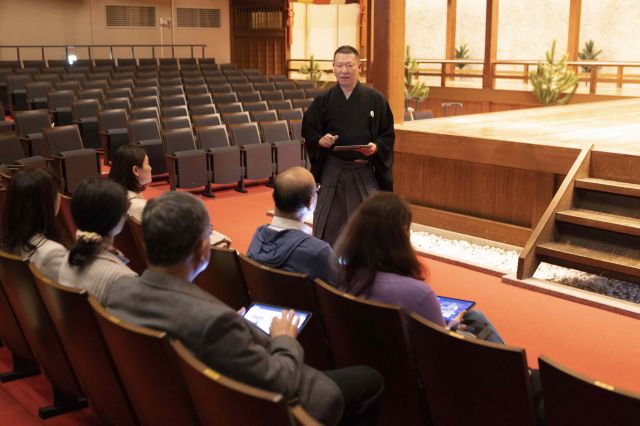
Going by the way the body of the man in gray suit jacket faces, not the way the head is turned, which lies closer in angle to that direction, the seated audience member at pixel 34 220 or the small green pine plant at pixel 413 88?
the small green pine plant

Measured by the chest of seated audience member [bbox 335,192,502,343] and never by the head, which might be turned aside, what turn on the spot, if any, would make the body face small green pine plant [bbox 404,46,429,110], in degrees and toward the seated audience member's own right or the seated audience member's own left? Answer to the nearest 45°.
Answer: approximately 45° to the seated audience member's own left

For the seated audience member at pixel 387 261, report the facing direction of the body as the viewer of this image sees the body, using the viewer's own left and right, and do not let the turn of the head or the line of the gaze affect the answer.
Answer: facing away from the viewer and to the right of the viewer

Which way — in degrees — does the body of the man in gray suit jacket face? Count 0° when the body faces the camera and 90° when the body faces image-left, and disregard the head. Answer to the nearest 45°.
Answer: approximately 225°

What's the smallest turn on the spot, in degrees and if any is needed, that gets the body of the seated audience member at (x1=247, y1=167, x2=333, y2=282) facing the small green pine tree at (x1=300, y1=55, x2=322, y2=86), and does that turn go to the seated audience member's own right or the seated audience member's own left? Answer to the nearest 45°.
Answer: approximately 45° to the seated audience member's own left

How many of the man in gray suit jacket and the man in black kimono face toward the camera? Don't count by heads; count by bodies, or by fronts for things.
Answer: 1

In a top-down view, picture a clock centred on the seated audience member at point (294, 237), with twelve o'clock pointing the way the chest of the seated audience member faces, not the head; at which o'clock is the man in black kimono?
The man in black kimono is roughly at 11 o'clock from the seated audience member.

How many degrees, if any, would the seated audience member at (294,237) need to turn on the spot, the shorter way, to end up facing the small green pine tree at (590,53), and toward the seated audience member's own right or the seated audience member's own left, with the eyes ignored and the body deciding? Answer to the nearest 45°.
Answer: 0° — they already face it

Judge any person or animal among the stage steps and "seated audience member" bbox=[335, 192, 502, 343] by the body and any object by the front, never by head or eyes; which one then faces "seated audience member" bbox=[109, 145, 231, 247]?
the stage steps

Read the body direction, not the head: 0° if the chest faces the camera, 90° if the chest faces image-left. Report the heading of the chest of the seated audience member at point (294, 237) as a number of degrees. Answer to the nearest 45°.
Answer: approximately 225°

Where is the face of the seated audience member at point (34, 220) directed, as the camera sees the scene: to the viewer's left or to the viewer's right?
to the viewer's right

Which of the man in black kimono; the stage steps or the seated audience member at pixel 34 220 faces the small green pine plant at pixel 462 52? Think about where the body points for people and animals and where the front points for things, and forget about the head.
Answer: the seated audience member

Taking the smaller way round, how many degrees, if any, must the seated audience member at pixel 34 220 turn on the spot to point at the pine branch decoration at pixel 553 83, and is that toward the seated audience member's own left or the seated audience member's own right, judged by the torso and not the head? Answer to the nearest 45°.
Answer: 0° — they already face it

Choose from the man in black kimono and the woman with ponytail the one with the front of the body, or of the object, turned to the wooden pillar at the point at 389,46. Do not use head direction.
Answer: the woman with ponytail
